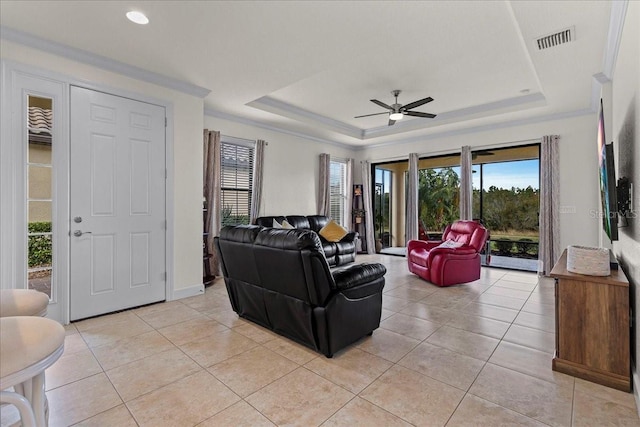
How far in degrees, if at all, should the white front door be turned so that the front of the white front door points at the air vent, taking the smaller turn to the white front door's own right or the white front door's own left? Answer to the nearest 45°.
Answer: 0° — it already faces it

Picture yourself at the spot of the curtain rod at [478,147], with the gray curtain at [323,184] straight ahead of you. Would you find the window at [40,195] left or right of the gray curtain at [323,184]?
left

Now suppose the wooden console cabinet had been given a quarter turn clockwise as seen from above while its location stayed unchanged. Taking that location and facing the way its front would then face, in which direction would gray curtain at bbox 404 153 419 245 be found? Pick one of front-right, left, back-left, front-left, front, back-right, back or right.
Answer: front-left

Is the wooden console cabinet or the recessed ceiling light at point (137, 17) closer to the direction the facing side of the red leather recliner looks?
the recessed ceiling light

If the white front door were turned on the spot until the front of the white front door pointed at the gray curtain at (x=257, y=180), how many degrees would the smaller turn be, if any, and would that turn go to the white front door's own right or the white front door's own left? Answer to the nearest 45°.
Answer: approximately 90° to the white front door's own left

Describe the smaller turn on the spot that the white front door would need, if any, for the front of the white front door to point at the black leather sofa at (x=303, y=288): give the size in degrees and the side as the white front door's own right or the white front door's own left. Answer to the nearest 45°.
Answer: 0° — it already faces it

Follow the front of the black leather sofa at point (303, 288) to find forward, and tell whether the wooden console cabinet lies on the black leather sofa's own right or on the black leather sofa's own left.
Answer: on the black leather sofa's own right

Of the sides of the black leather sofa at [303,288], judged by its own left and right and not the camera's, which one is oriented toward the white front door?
left

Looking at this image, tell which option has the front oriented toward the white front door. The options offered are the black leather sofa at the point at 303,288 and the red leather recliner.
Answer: the red leather recliner

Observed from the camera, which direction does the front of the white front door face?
facing the viewer and to the right of the viewer

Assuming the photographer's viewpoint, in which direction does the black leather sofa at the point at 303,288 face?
facing away from the viewer and to the right of the viewer

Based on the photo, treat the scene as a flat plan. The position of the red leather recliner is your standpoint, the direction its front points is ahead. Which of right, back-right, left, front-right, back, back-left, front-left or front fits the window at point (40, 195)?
front

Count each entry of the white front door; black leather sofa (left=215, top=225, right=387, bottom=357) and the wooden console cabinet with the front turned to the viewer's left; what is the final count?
1

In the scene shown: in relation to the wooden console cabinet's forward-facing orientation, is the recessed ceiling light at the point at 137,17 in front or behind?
in front

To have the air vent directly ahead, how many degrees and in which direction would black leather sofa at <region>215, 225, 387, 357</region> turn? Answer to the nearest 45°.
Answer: approximately 45° to its right

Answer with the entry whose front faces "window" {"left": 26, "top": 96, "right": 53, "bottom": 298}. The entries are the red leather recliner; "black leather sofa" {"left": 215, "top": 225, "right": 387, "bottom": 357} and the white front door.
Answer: the red leather recliner

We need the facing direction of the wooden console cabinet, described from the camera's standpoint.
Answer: facing to the left of the viewer

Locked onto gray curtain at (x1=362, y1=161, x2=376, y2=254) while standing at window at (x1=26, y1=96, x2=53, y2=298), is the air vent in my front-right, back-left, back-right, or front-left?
front-right

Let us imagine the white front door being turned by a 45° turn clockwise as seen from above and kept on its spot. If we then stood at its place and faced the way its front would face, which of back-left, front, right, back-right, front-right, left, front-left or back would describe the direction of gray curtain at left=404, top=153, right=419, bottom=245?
left

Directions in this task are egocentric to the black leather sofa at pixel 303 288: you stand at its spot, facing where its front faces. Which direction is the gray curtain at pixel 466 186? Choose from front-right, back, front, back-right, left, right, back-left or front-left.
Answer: front
